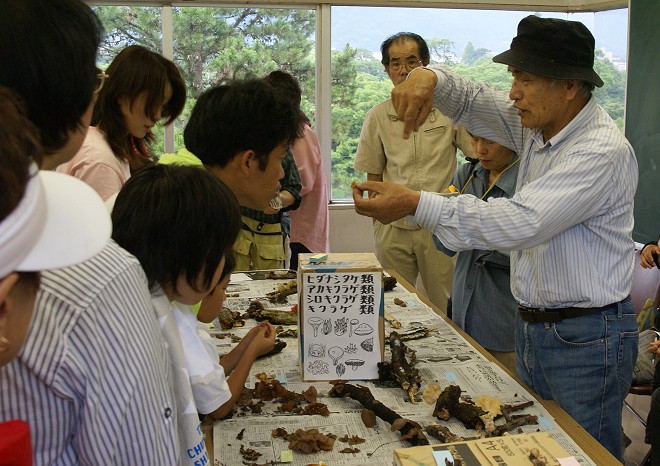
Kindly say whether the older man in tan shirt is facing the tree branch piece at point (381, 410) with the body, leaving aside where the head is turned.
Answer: yes

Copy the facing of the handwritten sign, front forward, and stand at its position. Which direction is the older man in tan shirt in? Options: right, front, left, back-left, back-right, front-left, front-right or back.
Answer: back

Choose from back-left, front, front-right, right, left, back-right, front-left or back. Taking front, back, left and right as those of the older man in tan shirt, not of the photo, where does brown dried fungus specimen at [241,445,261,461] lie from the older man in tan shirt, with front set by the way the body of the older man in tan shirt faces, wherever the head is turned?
front

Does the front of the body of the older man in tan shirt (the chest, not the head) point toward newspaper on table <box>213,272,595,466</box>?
yes

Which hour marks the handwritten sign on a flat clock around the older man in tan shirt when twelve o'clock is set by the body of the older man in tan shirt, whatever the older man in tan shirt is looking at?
The handwritten sign is roughly at 12 o'clock from the older man in tan shirt.

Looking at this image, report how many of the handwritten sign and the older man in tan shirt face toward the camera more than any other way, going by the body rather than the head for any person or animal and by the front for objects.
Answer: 2

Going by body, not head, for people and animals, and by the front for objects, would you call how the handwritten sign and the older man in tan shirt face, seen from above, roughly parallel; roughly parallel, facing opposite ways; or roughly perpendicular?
roughly parallel

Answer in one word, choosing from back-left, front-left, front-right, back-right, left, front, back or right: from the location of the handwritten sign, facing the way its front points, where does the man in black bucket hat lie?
left

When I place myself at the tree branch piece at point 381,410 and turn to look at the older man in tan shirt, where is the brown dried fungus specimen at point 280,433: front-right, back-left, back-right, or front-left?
back-left

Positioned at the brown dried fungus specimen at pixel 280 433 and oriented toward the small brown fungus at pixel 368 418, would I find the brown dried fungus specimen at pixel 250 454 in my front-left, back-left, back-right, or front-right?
back-right

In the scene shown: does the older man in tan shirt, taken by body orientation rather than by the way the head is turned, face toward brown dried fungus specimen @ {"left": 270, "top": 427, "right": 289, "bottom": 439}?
yes

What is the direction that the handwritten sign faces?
toward the camera

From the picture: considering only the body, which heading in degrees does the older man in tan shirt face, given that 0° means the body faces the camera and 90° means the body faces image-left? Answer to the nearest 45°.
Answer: approximately 0°

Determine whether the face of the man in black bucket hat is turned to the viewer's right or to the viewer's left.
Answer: to the viewer's left
